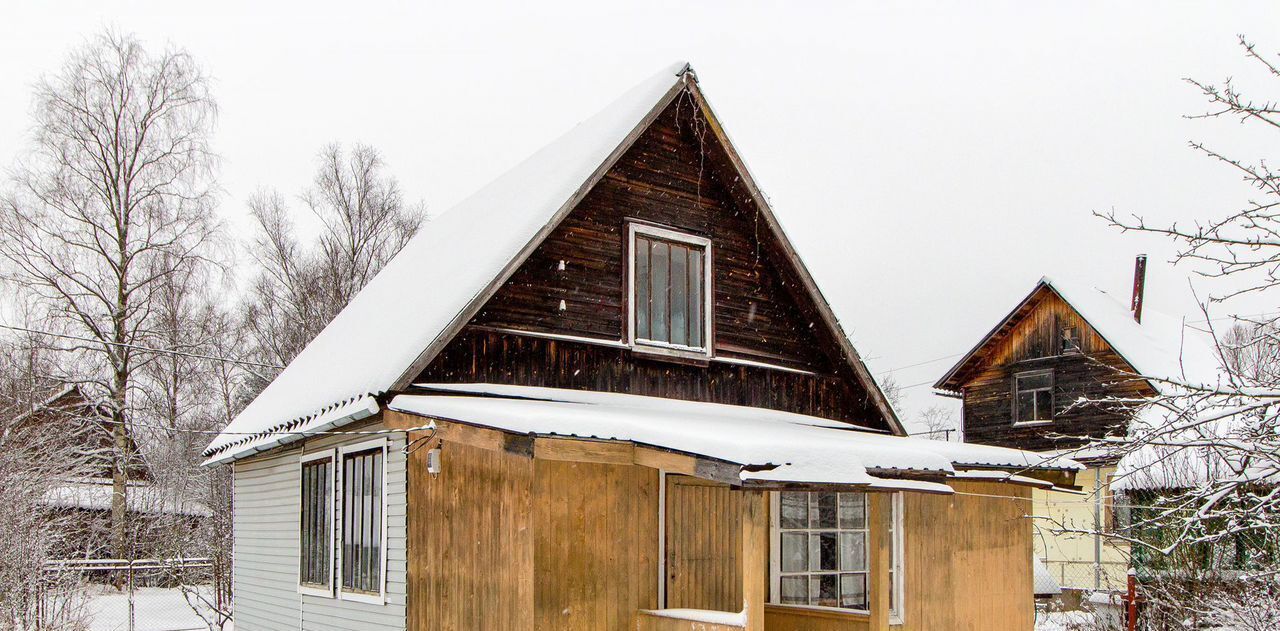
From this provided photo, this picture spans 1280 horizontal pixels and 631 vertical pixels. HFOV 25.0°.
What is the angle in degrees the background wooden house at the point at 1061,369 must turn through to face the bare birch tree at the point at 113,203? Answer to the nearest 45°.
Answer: approximately 45° to its right

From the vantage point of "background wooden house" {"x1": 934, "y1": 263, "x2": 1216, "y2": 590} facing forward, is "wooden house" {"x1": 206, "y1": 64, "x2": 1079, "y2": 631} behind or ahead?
ahead

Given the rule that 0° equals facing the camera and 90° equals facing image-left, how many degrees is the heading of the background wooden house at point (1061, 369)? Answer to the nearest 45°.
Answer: approximately 45°
